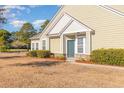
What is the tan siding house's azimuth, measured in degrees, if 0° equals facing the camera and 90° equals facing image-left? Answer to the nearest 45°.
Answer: approximately 45°
